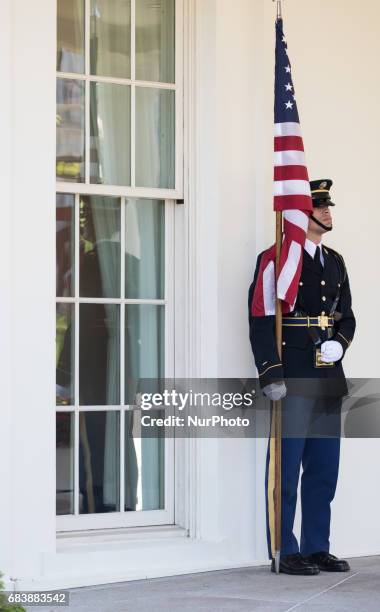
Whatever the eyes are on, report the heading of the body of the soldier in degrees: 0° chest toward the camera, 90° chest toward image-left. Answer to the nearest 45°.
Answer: approximately 315°

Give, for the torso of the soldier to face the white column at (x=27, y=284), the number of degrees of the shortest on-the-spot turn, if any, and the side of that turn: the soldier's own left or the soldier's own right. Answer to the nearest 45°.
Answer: approximately 90° to the soldier's own right
